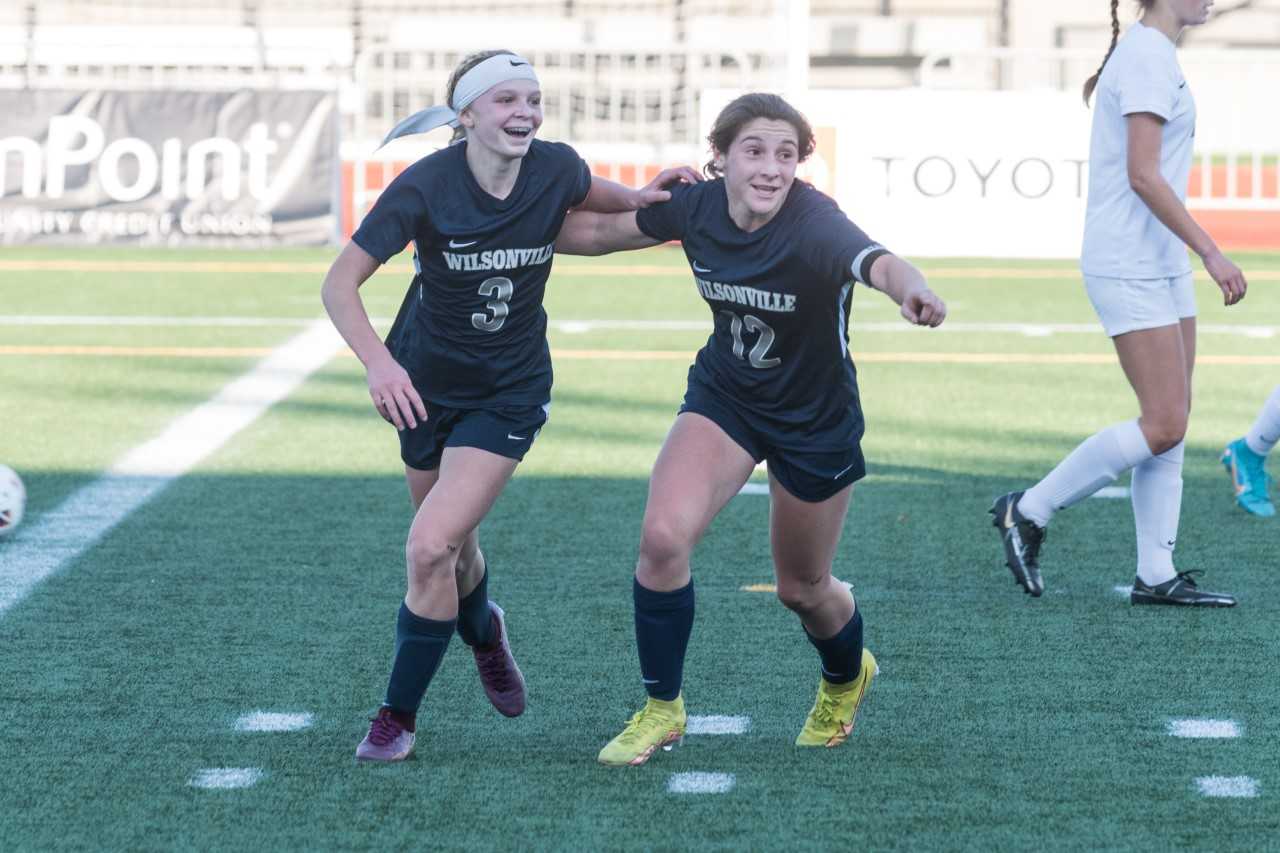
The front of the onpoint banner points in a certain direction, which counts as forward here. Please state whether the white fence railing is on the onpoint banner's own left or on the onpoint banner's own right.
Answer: on the onpoint banner's own left

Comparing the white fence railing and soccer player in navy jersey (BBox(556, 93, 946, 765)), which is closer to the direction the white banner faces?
the soccer player in navy jersey

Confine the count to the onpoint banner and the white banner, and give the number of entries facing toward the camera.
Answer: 2

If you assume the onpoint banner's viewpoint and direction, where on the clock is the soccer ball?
The soccer ball is roughly at 12 o'clock from the onpoint banner.

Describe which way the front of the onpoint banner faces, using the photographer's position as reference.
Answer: facing the viewer

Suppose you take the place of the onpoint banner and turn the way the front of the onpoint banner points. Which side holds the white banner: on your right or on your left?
on your left

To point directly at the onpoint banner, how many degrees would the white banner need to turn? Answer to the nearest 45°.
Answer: approximately 90° to its right

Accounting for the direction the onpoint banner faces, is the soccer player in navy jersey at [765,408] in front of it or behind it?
in front

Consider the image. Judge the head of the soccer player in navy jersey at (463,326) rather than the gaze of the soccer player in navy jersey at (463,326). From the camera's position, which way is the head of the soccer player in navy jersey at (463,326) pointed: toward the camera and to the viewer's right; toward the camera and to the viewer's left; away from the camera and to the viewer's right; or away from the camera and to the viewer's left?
toward the camera and to the viewer's right

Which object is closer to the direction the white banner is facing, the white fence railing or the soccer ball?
the soccer ball

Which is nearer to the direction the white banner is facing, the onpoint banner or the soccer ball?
the soccer ball

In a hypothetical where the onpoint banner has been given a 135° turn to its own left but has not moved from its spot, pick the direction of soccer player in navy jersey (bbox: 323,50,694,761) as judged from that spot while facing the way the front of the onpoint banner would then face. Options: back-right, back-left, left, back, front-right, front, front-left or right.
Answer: back-right

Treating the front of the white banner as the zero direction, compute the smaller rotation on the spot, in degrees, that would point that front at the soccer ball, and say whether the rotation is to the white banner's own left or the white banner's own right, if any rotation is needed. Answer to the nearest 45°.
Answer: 0° — it already faces it

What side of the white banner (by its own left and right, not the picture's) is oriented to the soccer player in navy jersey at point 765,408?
front
